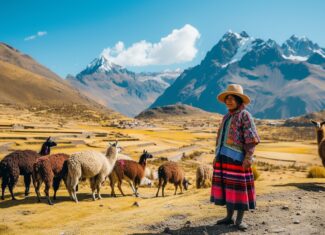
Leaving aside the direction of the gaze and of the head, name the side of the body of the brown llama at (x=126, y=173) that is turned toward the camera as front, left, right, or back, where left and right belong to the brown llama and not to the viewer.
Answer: right

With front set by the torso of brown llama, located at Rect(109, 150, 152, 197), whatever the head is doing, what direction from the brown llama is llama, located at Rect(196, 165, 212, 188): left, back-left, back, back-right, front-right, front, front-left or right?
front-left

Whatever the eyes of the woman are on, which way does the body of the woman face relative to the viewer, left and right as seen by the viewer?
facing the viewer and to the left of the viewer

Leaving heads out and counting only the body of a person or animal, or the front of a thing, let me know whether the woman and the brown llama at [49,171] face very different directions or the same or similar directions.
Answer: very different directions

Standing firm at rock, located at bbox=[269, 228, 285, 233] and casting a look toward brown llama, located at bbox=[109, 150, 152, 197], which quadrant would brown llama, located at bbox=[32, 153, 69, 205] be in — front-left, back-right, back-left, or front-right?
front-left

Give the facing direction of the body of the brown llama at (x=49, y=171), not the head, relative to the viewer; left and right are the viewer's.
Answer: facing away from the viewer and to the right of the viewer

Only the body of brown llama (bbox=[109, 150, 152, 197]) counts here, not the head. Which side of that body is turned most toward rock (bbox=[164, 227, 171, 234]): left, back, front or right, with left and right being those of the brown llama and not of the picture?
right

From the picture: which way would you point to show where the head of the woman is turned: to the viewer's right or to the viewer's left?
to the viewer's left
